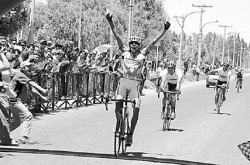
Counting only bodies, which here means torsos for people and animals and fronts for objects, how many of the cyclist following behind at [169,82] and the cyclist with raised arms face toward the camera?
2

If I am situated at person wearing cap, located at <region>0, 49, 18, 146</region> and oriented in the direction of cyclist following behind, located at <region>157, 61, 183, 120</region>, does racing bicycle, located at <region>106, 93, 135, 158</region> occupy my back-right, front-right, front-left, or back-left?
front-right

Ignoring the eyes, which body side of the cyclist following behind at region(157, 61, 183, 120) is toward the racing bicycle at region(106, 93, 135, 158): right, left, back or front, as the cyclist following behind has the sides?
front

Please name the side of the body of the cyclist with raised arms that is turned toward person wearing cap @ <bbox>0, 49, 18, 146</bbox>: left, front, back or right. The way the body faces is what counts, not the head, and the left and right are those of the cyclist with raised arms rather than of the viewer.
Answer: right

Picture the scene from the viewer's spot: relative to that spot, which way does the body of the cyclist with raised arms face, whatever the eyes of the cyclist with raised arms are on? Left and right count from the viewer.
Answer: facing the viewer

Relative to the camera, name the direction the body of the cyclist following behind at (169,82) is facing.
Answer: toward the camera

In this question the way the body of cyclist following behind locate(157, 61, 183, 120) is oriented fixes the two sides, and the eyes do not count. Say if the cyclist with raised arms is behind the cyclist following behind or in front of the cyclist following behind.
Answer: in front

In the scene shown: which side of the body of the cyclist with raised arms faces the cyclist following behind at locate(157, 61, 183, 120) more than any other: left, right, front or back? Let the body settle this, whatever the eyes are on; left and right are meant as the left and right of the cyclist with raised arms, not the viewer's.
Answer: back

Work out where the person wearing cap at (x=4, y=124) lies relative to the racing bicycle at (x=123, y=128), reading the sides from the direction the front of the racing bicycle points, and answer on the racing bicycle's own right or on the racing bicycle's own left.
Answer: on the racing bicycle's own right

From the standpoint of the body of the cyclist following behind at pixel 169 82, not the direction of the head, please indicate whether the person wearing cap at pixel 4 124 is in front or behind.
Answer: in front

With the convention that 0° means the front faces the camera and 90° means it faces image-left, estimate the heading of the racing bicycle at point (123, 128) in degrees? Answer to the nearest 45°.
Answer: approximately 0°
